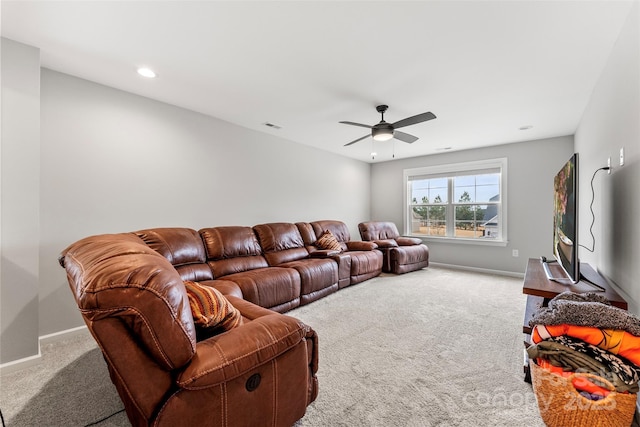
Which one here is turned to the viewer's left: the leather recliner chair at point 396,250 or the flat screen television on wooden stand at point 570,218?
the flat screen television on wooden stand

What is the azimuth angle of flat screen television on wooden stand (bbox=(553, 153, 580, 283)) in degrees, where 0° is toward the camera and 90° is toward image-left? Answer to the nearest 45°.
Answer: approximately 90°

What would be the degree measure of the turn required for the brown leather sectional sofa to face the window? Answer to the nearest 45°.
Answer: approximately 90° to its left

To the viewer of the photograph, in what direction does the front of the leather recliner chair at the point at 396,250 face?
facing the viewer and to the right of the viewer

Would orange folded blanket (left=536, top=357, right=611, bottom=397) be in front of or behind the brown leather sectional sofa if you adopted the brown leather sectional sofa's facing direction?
in front

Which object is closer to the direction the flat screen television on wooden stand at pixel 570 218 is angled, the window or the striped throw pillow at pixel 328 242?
the striped throw pillow

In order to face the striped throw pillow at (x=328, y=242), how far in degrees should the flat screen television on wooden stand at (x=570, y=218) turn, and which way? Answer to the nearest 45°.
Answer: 0° — it already faces it

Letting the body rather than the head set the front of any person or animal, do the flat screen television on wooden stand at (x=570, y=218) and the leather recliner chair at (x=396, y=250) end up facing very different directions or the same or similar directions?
very different directions

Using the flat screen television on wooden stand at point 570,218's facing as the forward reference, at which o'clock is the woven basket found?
The woven basket is roughly at 9 o'clock from the flat screen television on wooden stand.

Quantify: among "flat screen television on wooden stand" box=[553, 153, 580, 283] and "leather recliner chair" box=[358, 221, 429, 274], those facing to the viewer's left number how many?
1

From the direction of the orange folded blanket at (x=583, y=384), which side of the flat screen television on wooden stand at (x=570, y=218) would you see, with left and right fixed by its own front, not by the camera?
left
